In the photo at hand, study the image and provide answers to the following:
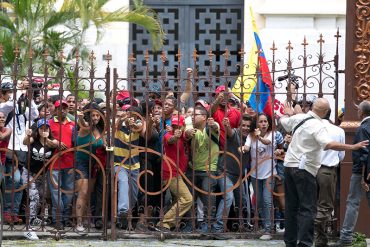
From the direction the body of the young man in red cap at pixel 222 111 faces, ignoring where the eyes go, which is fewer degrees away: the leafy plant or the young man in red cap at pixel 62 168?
the young man in red cap

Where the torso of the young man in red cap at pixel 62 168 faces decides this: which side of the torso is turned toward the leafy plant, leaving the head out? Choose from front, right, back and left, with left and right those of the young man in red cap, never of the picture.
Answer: back

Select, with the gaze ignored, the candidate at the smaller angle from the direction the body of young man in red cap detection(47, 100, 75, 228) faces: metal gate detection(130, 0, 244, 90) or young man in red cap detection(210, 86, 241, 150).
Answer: the young man in red cap

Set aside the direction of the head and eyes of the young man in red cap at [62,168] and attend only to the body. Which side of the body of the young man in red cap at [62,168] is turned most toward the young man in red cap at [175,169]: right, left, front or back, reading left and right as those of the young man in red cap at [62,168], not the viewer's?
left

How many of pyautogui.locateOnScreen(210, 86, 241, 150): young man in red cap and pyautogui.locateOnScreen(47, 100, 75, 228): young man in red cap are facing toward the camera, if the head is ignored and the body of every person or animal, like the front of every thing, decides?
2

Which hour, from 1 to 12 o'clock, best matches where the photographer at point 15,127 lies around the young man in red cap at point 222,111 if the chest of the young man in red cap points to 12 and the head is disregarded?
The photographer is roughly at 3 o'clock from the young man in red cap.

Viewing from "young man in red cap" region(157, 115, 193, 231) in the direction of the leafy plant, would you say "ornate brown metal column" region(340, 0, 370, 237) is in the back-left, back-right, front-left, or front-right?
back-right

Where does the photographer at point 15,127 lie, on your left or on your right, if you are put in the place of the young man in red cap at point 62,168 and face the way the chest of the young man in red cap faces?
on your right

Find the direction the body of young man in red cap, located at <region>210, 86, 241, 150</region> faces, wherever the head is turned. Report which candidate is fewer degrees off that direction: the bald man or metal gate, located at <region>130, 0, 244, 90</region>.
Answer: the bald man

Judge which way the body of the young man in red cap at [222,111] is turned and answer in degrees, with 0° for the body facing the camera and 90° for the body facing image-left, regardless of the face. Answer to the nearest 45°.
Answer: approximately 0°
